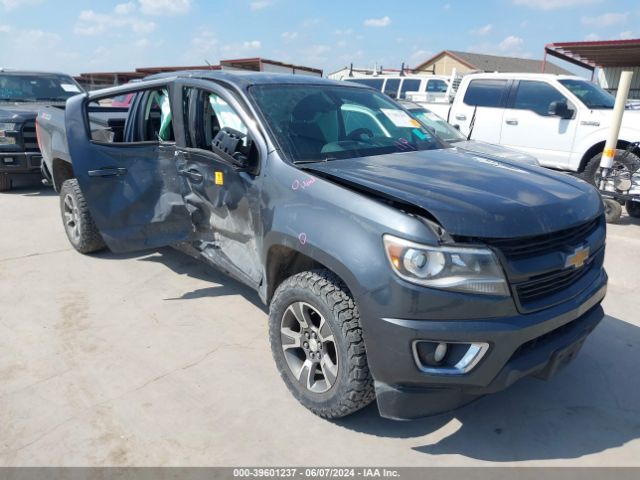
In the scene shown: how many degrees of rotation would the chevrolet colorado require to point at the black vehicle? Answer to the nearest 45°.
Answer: approximately 180°

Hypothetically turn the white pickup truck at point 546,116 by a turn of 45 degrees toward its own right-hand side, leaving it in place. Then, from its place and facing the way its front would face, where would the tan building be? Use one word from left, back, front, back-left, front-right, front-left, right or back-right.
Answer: back

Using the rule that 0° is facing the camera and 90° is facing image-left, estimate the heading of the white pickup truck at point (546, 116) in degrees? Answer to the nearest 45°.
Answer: approximately 315°

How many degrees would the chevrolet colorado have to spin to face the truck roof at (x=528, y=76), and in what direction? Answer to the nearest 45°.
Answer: approximately 90° to its left

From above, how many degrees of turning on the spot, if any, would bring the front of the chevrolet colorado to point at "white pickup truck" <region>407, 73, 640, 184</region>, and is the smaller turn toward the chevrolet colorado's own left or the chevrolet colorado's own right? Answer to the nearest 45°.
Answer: approximately 90° to the chevrolet colorado's own left

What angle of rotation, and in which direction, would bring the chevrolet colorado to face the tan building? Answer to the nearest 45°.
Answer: approximately 135° to its left

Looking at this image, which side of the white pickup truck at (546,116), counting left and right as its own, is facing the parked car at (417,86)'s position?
back

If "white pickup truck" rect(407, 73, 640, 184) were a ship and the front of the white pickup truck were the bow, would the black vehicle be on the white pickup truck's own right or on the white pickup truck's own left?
on the white pickup truck's own right

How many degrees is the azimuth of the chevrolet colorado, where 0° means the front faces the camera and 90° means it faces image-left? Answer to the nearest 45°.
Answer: approximately 315°

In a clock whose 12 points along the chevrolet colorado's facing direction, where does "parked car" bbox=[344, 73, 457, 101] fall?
The parked car is roughly at 8 o'clock from the chevrolet colorado.
